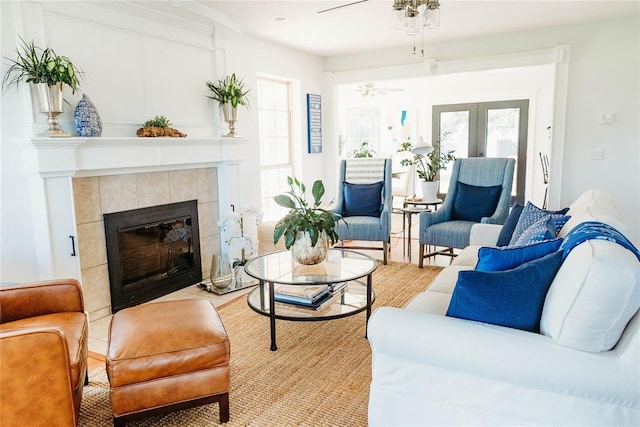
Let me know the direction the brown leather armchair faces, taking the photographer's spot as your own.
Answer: facing to the right of the viewer

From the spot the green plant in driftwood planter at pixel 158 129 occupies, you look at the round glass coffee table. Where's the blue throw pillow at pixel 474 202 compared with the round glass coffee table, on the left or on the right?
left

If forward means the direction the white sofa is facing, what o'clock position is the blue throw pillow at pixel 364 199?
The blue throw pillow is roughly at 2 o'clock from the white sofa.

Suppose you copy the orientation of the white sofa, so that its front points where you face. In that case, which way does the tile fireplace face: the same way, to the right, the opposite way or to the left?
the opposite way

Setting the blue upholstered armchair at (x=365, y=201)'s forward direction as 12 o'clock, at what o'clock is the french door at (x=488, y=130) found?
The french door is roughly at 7 o'clock from the blue upholstered armchair.

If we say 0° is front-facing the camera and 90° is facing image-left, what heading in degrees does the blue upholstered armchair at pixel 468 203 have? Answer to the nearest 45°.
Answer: approximately 45°

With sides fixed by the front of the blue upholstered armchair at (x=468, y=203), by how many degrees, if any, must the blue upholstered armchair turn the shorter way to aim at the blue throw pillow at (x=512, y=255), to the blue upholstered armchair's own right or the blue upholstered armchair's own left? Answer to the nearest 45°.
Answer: approximately 45° to the blue upholstered armchair's own left

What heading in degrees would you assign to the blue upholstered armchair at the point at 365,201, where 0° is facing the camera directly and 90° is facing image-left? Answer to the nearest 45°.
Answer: approximately 0°

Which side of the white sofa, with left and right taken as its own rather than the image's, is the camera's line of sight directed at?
left
